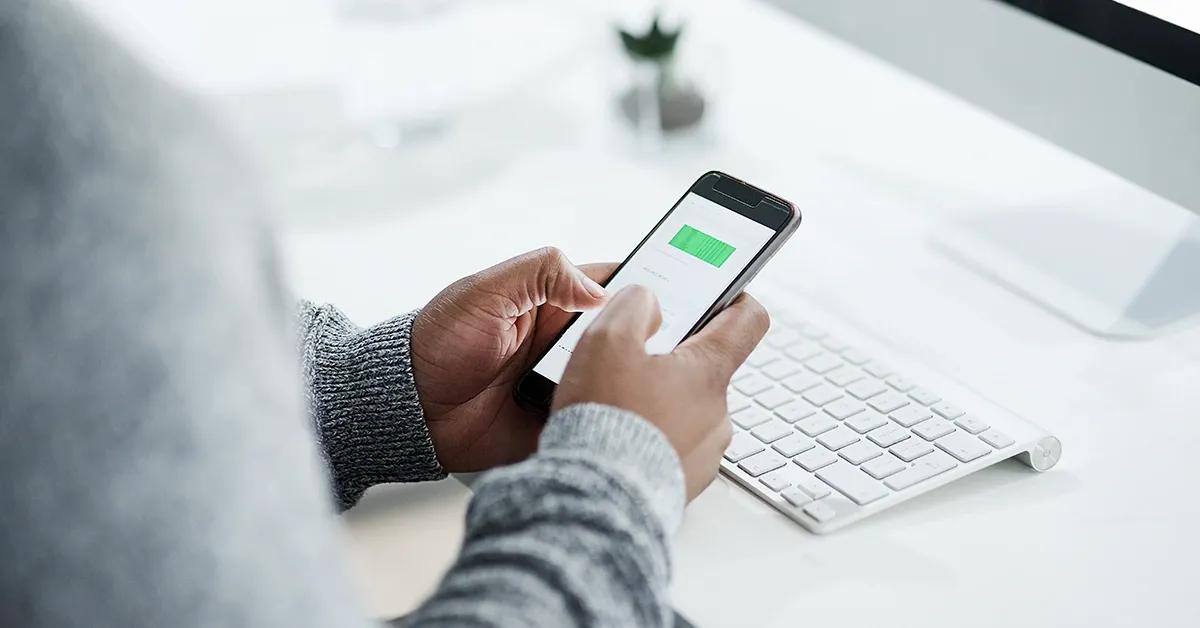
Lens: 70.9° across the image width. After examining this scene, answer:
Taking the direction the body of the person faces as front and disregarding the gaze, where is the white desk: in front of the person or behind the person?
in front

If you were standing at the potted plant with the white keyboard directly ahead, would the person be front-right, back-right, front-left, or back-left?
front-right

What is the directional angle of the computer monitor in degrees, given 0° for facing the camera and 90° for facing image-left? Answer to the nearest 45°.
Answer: approximately 45°

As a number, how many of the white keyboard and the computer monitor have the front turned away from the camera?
0

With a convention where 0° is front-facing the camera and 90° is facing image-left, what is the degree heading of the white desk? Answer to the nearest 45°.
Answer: approximately 45°
